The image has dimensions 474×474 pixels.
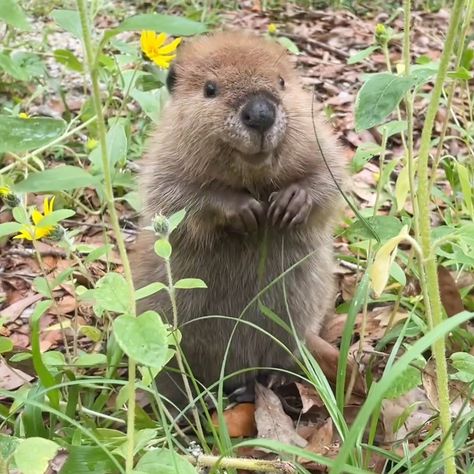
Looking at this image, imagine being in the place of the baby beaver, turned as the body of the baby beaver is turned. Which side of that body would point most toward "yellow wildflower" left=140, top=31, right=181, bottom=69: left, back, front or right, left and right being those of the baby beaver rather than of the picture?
back

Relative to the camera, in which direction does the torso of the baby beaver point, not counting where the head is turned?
toward the camera

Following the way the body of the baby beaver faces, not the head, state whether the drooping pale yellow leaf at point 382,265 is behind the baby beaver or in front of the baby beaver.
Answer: in front

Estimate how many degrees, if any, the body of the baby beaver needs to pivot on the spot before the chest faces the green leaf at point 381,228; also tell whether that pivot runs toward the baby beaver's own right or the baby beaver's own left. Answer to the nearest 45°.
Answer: approximately 45° to the baby beaver's own left
